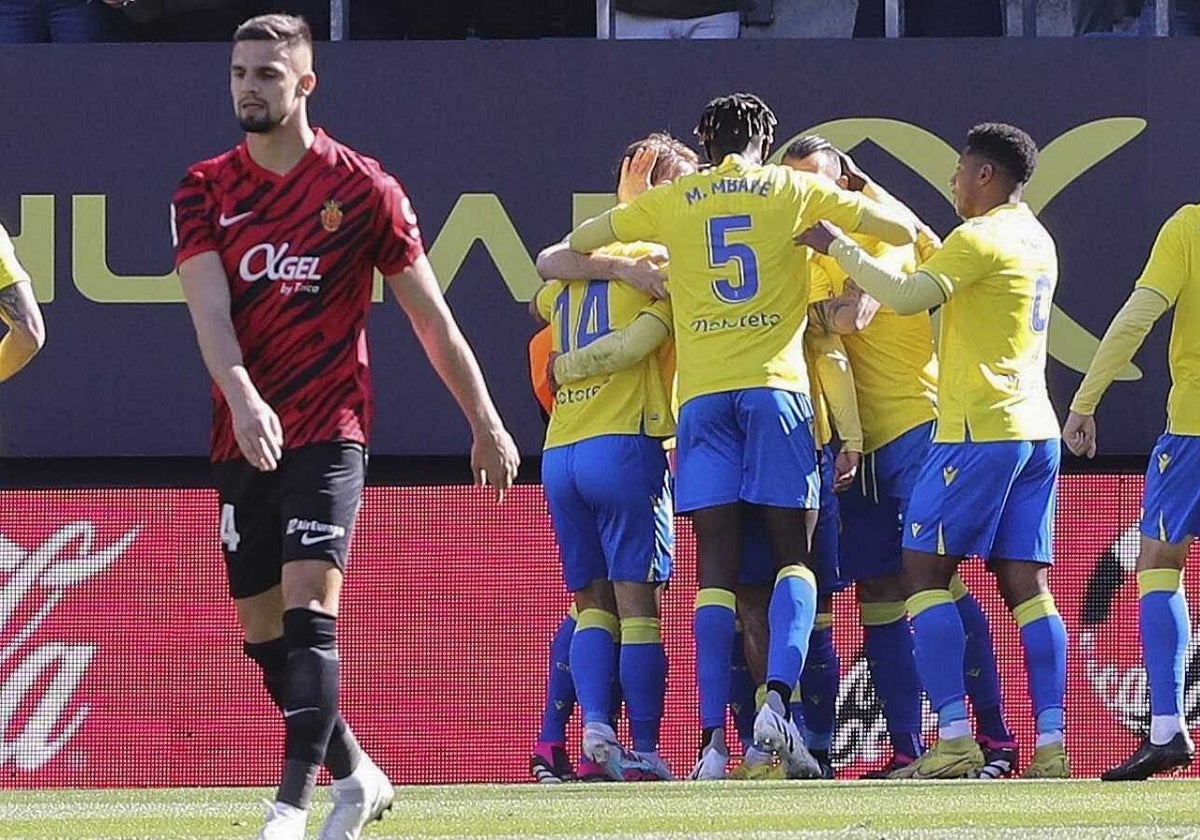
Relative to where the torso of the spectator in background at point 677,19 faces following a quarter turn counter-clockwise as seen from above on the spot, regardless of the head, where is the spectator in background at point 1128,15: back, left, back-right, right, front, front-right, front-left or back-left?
front

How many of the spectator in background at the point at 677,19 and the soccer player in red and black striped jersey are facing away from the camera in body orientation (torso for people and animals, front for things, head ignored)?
0

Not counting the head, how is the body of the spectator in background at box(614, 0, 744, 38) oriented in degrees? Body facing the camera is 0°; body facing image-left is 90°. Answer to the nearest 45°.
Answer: approximately 0°

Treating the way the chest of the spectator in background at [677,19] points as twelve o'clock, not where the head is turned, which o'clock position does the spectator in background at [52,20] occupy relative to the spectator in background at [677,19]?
the spectator in background at [52,20] is roughly at 3 o'clock from the spectator in background at [677,19].

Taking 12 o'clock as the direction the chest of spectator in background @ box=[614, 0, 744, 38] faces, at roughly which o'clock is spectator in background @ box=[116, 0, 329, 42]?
spectator in background @ box=[116, 0, 329, 42] is roughly at 3 o'clock from spectator in background @ box=[614, 0, 744, 38].

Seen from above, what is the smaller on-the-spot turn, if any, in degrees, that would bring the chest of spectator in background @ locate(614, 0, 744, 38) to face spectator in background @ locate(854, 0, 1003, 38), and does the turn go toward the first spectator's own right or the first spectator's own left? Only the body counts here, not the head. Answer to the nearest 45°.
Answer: approximately 90° to the first spectator's own left

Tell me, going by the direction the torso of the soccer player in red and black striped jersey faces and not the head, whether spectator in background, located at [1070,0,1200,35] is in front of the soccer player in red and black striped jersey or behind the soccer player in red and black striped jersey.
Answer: behind

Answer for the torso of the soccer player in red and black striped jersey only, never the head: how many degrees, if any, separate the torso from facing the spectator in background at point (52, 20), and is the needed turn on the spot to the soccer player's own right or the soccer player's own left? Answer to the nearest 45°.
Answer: approximately 135° to the soccer player's own right

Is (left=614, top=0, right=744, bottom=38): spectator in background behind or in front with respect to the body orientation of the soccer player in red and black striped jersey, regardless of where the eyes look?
behind

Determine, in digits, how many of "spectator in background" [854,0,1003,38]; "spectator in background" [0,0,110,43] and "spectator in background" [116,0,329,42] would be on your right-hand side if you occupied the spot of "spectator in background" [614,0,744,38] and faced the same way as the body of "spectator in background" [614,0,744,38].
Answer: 2

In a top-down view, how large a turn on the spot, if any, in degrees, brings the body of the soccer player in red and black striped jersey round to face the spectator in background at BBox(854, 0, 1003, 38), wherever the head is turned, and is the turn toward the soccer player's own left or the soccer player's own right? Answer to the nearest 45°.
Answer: approximately 180°

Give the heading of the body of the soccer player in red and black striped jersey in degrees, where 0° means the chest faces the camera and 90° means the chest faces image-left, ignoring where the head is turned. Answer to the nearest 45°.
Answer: approximately 45°
